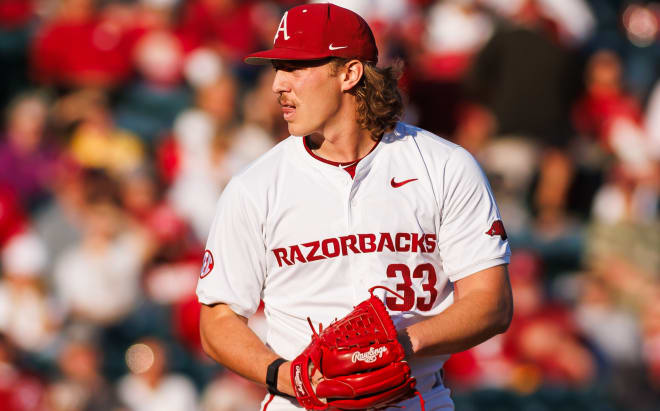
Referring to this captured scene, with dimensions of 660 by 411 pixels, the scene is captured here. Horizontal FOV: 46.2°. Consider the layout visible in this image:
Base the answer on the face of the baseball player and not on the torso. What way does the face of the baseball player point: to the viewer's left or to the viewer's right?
to the viewer's left

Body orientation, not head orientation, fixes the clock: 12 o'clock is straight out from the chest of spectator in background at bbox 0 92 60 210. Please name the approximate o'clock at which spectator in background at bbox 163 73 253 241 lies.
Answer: spectator in background at bbox 163 73 253 241 is roughly at 10 o'clock from spectator in background at bbox 0 92 60 210.

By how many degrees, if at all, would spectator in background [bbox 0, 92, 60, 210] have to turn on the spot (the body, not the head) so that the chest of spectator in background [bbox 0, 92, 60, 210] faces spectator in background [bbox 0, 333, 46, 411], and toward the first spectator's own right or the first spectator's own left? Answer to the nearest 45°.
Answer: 0° — they already face them

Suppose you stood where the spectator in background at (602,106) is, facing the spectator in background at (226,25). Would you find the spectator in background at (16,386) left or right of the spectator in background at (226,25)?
left

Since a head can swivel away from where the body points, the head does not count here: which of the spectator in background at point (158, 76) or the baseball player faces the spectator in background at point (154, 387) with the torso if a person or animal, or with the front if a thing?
the spectator in background at point (158, 76)

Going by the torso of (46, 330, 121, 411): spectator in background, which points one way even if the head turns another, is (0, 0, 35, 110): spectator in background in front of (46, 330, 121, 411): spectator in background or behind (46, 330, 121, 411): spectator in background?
behind

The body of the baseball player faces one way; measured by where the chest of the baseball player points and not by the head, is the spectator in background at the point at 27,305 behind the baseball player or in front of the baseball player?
behind

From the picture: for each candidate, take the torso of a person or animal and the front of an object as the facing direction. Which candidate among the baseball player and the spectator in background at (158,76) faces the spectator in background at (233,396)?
the spectator in background at (158,76)
